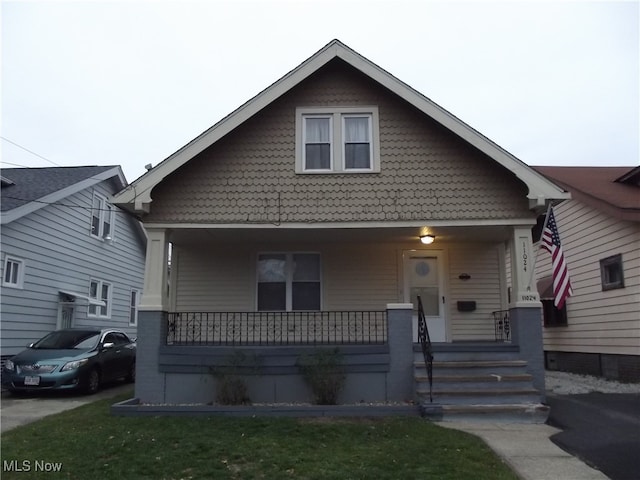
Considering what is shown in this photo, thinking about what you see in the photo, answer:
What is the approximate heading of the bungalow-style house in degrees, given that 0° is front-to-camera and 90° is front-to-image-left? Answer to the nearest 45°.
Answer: approximately 0°

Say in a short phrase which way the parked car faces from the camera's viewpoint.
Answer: facing the viewer and to the left of the viewer

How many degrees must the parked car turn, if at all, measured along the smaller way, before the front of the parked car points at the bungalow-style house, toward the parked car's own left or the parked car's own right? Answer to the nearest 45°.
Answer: approximately 90° to the parked car's own left

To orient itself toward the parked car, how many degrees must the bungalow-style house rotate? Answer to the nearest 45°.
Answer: approximately 90° to its right

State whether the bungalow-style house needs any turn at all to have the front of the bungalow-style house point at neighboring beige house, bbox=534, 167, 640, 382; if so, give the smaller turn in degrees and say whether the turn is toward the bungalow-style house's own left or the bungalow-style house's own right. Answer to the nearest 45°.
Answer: approximately 135° to the bungalow-style house's own left

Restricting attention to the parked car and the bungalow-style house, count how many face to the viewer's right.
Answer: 0

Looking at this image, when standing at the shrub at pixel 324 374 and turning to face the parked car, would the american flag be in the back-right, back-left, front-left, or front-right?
back-right

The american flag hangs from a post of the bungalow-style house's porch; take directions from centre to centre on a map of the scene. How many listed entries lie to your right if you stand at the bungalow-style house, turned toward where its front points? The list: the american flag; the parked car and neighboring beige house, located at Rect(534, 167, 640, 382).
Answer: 1

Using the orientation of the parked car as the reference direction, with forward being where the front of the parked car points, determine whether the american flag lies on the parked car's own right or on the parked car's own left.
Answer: on the parked car's own left

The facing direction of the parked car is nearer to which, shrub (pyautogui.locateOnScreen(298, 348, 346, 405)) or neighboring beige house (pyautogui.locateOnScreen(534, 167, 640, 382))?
the shrub
